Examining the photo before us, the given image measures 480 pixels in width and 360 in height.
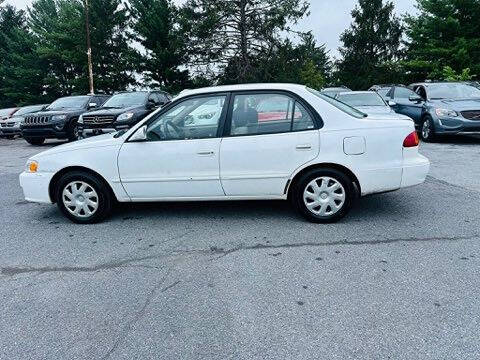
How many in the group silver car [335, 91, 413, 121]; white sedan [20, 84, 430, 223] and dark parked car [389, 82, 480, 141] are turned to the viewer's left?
1

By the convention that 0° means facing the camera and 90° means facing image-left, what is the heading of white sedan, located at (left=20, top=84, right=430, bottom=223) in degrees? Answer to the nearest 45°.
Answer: approximately 90°

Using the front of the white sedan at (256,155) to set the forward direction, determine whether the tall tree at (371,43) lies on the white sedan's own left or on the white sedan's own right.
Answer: on the white sedan's own right

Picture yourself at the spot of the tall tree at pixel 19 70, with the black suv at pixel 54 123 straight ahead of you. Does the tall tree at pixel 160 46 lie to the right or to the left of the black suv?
left

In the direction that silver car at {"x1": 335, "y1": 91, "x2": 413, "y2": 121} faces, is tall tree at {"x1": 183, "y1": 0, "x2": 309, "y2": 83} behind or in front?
behind

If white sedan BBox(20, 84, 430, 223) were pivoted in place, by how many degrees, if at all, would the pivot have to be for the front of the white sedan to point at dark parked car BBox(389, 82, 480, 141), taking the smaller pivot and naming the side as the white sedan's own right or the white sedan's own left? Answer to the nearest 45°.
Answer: approximately 135° to the white sedan's own right

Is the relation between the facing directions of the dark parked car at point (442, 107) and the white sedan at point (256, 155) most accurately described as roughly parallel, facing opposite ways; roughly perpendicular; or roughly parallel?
roughly perpendicular

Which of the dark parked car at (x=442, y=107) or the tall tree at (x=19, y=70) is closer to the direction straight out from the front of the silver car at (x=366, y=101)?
the dark parked car

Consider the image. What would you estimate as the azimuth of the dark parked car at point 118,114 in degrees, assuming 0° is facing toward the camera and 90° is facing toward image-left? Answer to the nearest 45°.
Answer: approximately 45°

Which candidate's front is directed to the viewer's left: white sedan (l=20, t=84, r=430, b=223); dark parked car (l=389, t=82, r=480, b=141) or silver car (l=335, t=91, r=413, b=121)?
the white sedan

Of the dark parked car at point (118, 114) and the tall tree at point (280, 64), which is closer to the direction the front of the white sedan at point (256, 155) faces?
the dark parked car

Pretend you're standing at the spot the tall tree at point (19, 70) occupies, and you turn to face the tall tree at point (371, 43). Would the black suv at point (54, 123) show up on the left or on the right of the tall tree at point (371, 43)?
right

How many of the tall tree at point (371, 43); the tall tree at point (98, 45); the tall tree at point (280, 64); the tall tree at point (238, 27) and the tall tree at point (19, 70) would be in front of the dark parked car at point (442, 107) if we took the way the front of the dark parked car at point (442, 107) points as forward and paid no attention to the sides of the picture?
0

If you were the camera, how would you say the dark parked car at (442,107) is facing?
facing the viewer and to the right of the viewer

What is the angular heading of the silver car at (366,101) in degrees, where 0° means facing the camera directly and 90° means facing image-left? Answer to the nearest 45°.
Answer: approximately 315°

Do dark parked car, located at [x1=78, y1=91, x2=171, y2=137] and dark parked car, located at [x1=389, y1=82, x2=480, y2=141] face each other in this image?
no

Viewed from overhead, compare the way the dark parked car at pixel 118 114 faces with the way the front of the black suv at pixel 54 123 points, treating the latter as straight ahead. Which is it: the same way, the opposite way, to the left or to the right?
the same way

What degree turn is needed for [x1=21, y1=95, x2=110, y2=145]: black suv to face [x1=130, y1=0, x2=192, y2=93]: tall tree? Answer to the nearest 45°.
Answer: approximately 180°

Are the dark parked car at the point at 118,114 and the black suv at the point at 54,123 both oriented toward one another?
no

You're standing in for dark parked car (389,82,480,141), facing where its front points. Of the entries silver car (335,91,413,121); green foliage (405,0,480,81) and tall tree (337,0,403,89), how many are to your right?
1

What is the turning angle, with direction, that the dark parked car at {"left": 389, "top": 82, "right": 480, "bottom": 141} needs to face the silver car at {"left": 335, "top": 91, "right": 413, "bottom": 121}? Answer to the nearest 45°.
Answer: approximately 90° to its right

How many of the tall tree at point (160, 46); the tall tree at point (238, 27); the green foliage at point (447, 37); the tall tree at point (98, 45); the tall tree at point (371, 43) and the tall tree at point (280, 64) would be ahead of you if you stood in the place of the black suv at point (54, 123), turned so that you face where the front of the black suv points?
0
